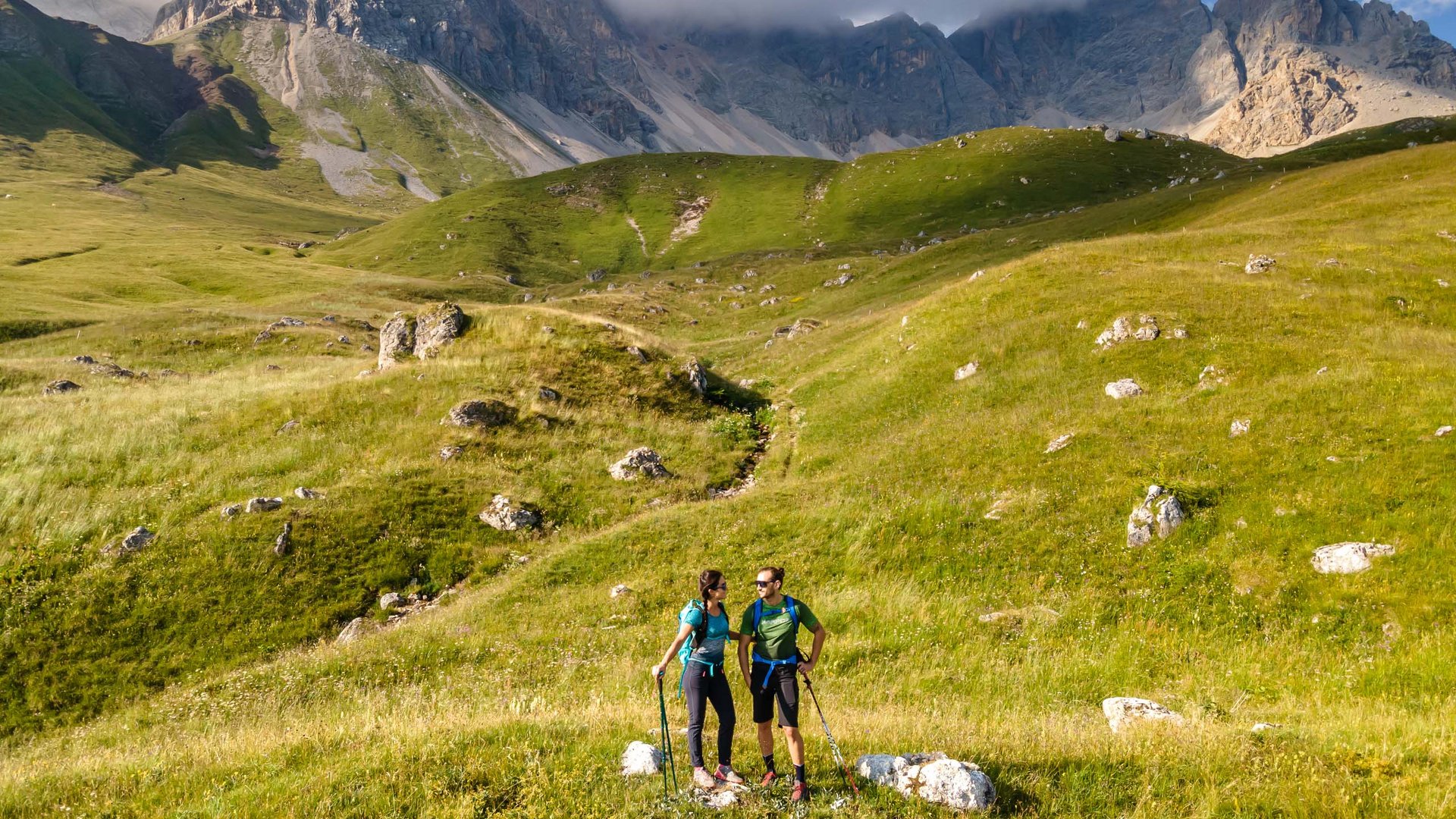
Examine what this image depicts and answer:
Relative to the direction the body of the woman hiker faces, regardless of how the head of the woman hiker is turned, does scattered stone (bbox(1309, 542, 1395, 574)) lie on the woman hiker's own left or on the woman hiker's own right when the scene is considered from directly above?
on the woman hiker's own left

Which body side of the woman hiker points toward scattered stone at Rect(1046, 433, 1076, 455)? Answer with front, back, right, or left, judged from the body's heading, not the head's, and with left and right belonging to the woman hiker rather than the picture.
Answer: left

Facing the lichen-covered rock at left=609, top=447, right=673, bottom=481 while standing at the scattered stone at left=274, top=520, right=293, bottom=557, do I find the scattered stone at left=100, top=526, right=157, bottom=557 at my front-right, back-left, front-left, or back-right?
back-left

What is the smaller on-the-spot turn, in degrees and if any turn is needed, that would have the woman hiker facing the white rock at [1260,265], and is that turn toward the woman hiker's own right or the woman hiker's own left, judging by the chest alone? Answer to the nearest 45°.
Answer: approximately 90° to the woman hiker's own left

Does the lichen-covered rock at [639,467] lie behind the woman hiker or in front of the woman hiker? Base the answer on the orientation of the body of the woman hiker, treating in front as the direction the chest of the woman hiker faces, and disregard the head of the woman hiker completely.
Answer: behind

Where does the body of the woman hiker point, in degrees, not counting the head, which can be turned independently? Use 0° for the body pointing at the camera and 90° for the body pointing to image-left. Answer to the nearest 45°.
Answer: approximately 315°

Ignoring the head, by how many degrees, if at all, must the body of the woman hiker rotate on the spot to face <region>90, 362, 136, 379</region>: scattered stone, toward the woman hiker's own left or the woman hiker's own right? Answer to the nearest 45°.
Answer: approximately 180°

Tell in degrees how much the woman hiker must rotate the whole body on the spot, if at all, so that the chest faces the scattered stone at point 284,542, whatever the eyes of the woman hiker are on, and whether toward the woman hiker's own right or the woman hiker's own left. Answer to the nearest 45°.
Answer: approximately 180°
